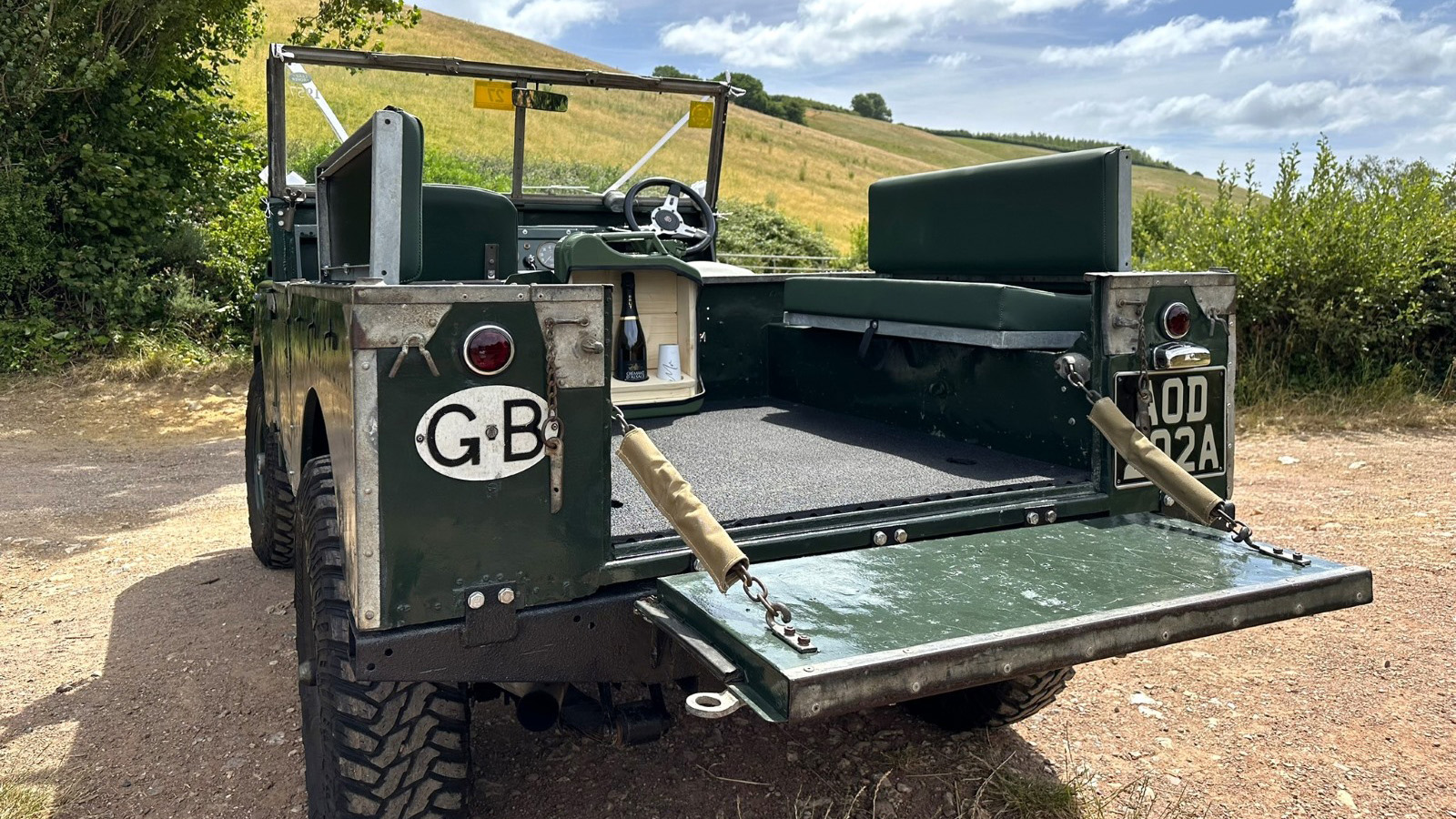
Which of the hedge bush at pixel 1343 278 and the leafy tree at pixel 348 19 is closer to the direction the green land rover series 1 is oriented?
the leafy tree

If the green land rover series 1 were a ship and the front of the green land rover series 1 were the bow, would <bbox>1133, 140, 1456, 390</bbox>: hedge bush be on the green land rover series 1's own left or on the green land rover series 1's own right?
on the green land rover series 1's own right

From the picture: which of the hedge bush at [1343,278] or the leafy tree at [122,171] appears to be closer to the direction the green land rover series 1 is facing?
the leafy tree

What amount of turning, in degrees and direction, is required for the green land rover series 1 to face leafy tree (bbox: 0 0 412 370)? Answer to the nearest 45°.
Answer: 0° — it already faces it

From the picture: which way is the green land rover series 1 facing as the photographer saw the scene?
facing away from the viewer and to the left of the viewer
